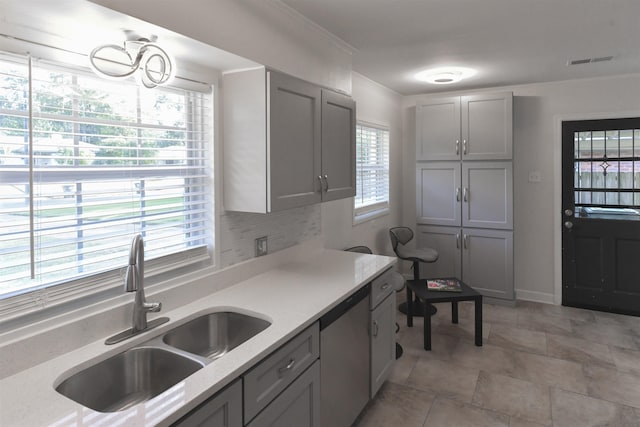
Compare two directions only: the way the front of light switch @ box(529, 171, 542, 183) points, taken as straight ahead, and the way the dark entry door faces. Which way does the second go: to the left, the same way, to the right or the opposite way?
the same way

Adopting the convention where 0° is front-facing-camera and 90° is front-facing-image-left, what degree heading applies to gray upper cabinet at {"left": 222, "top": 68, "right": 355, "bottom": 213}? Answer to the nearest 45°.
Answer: approximately 315°

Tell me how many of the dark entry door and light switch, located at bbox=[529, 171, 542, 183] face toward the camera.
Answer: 2

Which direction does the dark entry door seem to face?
toward the camera

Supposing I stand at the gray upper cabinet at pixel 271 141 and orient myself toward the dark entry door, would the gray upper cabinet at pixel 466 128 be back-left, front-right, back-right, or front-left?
front-left

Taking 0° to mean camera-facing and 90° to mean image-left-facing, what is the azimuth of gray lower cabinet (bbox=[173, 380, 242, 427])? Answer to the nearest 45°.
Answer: approximately 315°

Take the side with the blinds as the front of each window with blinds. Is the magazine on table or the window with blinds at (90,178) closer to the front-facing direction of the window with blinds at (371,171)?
the magazine on table

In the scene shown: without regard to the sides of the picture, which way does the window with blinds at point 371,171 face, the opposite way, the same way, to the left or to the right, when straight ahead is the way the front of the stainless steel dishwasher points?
the same way

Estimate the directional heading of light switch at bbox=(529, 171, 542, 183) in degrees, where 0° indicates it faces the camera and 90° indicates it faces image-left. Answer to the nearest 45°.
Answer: approximately 0°

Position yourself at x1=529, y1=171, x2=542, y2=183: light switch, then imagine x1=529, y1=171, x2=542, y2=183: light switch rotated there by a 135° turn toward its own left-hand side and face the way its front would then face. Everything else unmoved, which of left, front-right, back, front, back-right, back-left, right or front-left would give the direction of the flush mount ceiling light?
back

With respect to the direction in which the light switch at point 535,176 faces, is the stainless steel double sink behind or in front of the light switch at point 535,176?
in front
